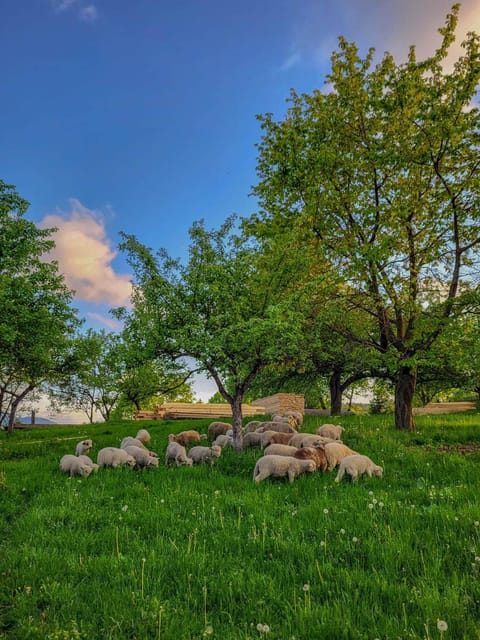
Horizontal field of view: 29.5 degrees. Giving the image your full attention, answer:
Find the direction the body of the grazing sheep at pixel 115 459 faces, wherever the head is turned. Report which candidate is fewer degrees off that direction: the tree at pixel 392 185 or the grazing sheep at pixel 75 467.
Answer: the tree

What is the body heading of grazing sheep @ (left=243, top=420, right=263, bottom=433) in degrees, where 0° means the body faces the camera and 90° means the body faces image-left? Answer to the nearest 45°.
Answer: approximately 90°

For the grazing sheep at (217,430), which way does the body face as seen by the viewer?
to the viewer's right

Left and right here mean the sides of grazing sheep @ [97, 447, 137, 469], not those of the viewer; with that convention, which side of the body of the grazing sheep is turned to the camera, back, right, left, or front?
right

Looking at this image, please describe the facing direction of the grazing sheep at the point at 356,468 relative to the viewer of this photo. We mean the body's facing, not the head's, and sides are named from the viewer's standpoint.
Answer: facing to the right of the viewer
